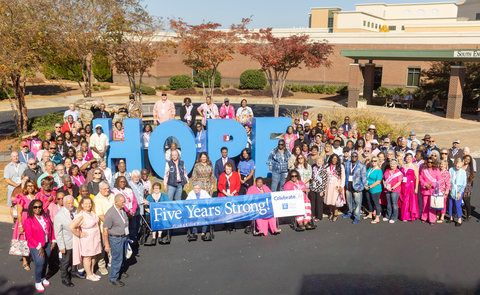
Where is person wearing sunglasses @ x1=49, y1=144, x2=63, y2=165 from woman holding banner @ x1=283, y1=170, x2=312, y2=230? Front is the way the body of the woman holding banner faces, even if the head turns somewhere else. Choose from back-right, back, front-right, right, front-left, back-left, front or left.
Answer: right

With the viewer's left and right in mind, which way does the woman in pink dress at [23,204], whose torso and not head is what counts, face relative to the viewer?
facing the viewer and to the right of the viewer

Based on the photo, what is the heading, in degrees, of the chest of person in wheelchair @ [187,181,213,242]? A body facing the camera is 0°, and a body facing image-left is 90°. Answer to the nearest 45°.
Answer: approximately 0°

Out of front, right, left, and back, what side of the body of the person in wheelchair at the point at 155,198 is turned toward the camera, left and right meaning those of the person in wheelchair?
front

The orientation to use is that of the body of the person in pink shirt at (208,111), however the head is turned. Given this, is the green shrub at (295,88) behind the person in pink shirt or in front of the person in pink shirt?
behind

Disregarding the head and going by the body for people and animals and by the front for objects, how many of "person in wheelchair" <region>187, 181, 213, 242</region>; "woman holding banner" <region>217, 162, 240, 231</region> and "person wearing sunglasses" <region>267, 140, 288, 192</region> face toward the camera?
3

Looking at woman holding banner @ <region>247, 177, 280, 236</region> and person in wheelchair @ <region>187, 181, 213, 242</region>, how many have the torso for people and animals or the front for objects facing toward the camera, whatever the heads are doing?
2

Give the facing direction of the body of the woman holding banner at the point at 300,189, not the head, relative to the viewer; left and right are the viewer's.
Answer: facing the viewer

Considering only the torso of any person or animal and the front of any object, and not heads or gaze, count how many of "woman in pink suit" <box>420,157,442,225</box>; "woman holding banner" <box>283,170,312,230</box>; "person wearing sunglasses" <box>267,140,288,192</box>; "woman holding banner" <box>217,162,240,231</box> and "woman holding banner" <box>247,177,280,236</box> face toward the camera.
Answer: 5

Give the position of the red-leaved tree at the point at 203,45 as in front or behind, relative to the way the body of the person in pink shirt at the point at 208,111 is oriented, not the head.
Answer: behind

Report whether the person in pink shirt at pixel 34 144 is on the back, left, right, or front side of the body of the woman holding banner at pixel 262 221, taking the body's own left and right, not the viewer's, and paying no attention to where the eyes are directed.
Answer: right

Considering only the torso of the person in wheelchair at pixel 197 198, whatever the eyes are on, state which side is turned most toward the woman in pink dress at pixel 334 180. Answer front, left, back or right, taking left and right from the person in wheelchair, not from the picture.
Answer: left

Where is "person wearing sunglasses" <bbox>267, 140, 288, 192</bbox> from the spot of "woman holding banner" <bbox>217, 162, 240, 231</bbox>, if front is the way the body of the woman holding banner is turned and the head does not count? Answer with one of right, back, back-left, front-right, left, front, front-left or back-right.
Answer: back-left

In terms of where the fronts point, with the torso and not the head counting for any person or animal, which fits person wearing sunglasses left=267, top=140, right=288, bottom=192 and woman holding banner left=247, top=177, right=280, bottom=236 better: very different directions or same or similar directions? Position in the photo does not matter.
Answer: same or similar directions

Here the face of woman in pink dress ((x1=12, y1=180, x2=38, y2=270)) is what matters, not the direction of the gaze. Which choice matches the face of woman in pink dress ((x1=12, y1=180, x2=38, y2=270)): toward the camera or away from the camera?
toward the camera

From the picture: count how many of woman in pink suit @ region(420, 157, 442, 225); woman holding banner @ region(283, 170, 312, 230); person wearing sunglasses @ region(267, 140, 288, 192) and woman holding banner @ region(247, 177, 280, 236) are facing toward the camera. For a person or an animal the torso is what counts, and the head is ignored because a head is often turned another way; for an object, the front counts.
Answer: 4

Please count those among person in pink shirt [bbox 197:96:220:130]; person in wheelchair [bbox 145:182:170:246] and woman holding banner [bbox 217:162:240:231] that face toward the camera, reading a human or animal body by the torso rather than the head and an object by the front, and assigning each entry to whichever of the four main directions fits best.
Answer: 3

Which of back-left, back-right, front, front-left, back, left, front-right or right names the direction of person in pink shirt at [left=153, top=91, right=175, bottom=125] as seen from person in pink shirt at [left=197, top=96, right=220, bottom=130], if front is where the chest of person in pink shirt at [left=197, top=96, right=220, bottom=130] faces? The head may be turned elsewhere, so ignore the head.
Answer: right
